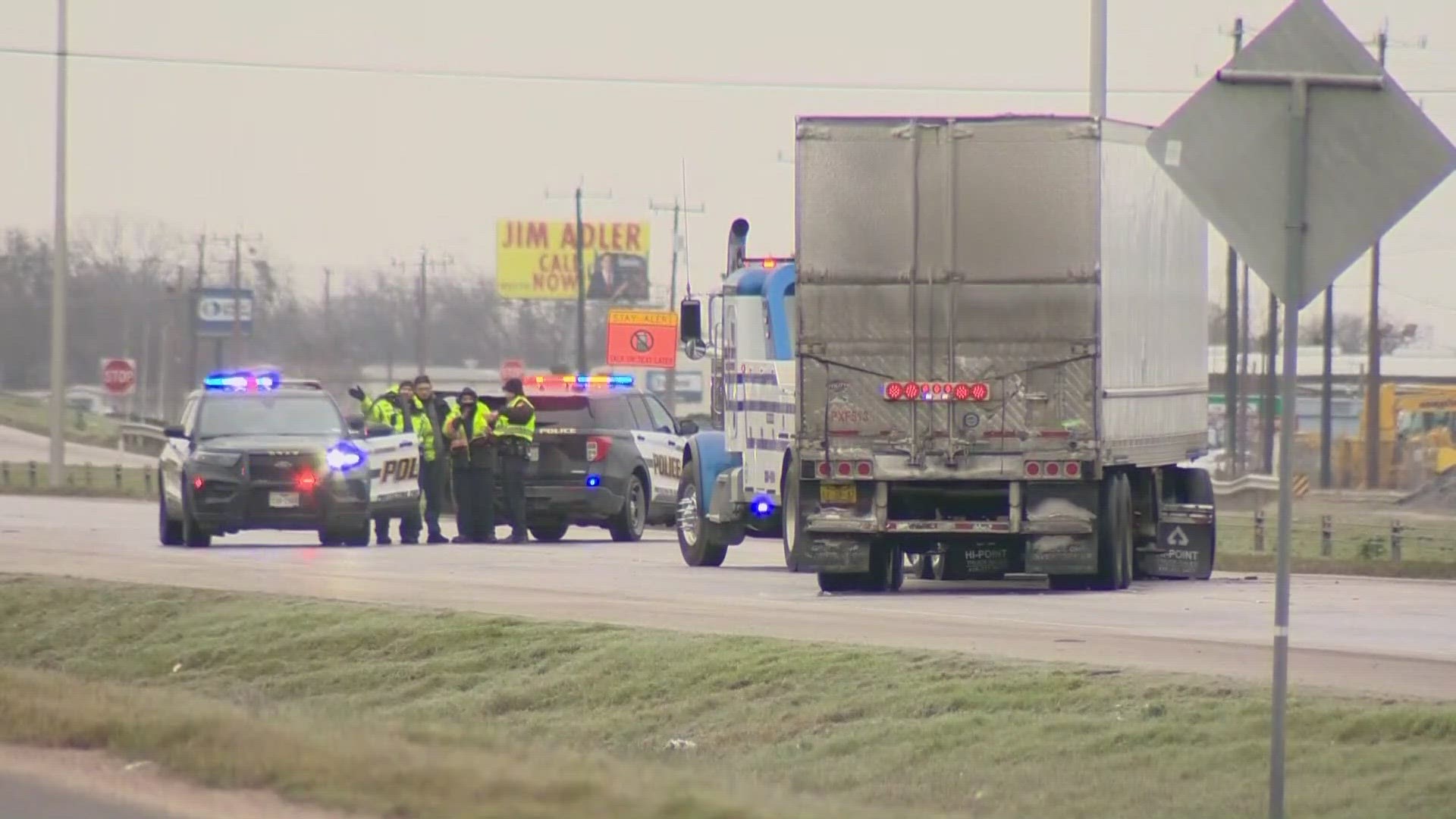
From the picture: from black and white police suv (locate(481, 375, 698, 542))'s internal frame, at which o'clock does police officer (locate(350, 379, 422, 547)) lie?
The police officer is roughly at 8 o'clock from the black and white police suv.

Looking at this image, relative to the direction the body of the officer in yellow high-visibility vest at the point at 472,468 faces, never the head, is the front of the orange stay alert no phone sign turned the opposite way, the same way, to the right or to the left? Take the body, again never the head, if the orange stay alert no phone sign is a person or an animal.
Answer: the same way

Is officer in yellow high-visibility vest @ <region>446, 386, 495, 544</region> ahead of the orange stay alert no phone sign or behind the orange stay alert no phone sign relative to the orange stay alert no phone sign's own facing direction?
ahead

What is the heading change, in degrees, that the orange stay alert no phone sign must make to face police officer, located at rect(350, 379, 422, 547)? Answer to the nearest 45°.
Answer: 0° — it already faces them

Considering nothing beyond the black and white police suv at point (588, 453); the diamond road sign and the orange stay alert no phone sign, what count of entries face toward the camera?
1

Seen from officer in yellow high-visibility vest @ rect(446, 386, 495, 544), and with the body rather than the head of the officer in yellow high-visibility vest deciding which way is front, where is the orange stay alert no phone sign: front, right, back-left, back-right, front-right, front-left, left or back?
back

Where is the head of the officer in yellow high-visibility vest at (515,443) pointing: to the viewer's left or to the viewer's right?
to the viewer's left

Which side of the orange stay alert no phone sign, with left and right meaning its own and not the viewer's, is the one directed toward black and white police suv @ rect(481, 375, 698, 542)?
front

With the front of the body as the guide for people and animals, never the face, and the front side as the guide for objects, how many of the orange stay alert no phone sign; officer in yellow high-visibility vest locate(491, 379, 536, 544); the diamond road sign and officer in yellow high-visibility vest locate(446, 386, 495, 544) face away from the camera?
1

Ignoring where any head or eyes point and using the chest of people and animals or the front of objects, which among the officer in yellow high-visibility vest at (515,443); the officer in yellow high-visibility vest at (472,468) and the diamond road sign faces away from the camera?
the diamond road sign

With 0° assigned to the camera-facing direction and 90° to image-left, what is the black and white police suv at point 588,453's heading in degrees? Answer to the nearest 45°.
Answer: approximately 225°

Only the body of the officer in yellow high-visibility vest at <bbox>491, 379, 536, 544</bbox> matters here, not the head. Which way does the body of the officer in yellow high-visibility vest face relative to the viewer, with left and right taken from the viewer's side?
facing the viewer and to the left of the viewer

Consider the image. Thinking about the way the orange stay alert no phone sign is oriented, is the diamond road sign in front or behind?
in front

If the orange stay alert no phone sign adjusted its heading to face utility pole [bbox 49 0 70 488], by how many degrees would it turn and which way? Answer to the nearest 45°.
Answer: approximately 90° to its right

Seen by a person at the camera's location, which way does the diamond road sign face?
facing away from the viewer

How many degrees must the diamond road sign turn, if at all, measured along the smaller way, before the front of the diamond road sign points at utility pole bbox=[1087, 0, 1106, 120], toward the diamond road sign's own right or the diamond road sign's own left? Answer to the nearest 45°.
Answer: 0° — it already faces it

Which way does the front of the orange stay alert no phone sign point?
toward the camera

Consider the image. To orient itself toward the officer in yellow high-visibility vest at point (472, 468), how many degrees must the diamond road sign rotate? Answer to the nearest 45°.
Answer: approximately 45° to its left

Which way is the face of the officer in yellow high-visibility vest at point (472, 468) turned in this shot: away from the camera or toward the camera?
toward the camera
